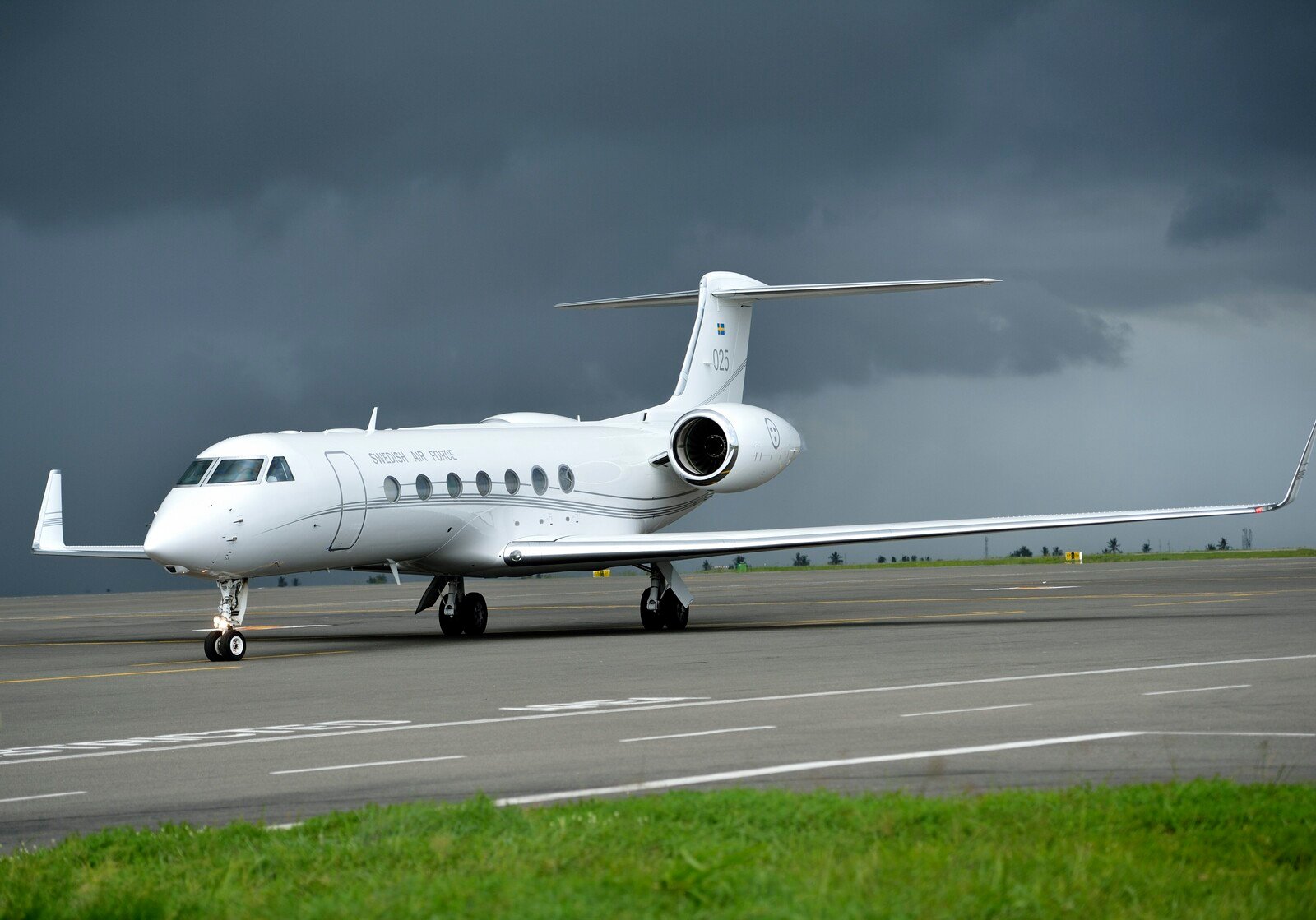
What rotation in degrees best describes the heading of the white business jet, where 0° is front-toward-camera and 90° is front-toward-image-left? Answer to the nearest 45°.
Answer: approximately 45°
